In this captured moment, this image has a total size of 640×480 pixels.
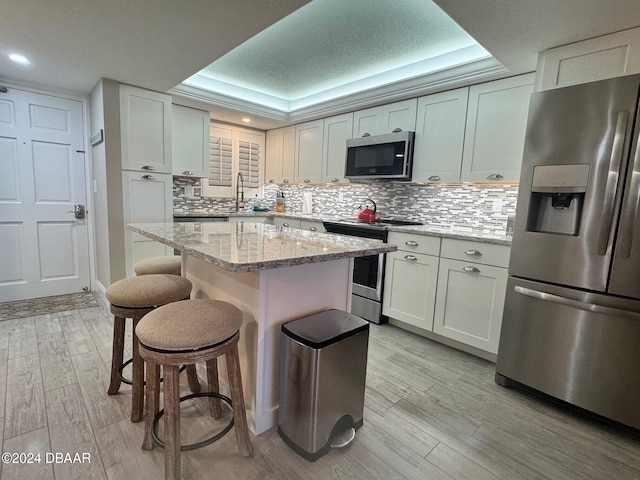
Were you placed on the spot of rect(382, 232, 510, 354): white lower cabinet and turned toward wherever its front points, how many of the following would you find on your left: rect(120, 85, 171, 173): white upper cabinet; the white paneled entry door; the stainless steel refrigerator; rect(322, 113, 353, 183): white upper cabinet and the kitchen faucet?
1

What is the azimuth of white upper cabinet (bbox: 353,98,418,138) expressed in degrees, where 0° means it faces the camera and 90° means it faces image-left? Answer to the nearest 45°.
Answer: approximately 45°

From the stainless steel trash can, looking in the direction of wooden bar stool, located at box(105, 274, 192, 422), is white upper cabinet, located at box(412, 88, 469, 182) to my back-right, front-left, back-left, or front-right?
back-right

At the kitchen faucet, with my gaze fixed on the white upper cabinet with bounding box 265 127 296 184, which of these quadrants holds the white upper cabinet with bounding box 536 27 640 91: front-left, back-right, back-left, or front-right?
front-right

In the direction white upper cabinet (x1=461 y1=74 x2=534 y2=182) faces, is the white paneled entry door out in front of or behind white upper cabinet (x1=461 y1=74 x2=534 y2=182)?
in front

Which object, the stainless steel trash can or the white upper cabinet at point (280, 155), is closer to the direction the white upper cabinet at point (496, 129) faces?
the stainless steel trash can

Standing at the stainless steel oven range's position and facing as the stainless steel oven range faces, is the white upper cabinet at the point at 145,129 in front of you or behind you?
in front

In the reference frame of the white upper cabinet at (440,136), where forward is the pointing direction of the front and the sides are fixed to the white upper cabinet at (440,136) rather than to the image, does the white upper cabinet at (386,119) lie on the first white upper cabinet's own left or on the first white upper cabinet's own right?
on the first white upper cabinet's own right

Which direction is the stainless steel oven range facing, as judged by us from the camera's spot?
facing the viewer and to the left of the viewer

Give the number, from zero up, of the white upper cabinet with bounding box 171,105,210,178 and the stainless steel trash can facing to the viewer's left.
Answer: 0

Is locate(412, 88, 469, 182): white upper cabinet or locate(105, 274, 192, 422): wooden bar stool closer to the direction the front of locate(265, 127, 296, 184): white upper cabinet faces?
the wooden bar stool

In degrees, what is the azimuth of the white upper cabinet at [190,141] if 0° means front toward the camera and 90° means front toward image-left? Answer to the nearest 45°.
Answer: approximately 315°

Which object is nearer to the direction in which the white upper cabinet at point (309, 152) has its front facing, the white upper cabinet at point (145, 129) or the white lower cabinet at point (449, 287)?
the white upper cabinet
